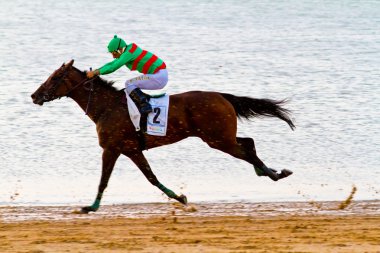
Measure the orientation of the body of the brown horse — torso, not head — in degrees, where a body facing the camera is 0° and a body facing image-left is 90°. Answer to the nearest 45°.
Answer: approximately 90°

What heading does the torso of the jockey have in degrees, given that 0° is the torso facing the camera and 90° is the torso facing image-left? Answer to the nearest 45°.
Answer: approximately 90°
